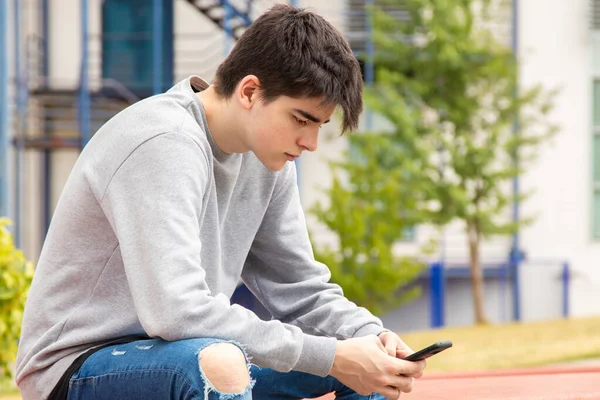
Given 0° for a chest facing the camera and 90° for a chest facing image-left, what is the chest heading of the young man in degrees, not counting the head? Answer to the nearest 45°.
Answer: approximately 315°

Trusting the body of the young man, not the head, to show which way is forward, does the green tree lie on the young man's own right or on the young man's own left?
on the young man's own left

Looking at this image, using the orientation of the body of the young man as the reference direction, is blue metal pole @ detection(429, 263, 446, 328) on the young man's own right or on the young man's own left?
on the young man's own left

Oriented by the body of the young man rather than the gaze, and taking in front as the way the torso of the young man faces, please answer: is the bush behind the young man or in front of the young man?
behind

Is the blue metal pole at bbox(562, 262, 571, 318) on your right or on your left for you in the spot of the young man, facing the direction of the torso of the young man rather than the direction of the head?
on your left
